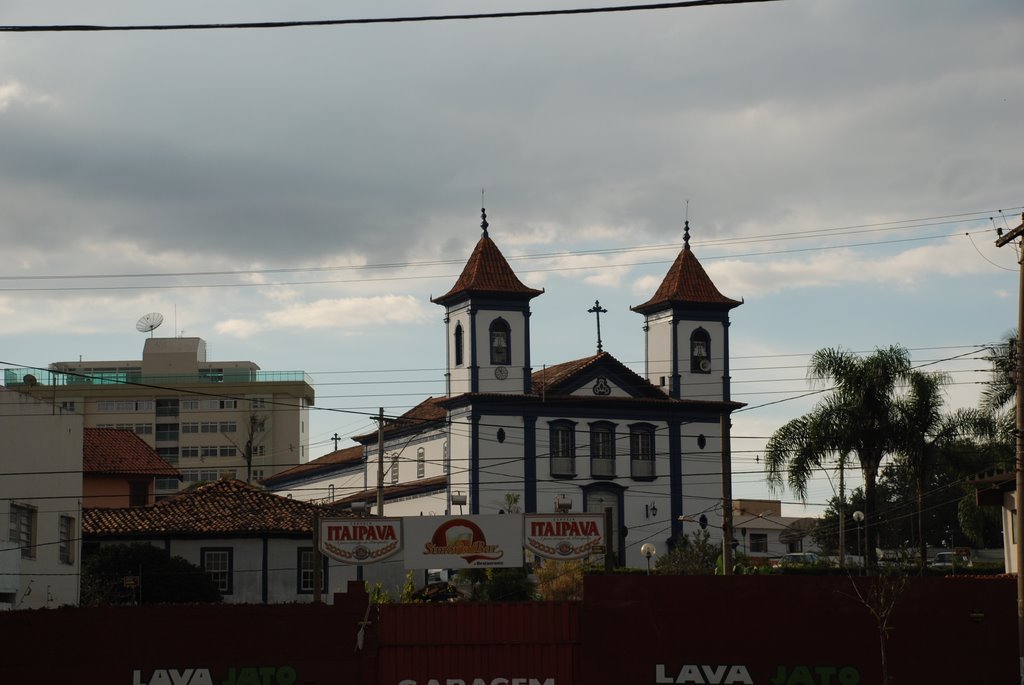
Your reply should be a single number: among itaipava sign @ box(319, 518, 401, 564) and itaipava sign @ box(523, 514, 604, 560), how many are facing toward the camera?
2

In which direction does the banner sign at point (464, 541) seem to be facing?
toward the camera

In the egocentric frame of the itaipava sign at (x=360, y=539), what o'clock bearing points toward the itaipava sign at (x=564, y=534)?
the itaipava sign at (x=564, y=534) is roughly at 9 o'clock from the itaipava sign at (x=360, y=539).

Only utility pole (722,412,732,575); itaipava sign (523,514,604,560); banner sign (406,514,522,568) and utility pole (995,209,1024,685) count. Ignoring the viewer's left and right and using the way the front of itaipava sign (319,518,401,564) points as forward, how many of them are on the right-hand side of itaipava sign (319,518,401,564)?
0

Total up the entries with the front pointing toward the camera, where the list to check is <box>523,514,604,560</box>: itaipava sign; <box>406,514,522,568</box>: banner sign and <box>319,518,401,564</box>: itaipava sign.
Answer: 3

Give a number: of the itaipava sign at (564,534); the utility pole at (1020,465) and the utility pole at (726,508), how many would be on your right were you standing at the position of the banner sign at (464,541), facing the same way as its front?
0

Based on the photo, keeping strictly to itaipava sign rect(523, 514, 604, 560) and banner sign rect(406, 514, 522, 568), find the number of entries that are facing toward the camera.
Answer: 2

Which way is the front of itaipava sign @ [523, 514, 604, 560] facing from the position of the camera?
facing the viewer

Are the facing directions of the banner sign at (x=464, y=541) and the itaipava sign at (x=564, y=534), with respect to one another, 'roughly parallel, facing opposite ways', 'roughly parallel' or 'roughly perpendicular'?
roughly parallel

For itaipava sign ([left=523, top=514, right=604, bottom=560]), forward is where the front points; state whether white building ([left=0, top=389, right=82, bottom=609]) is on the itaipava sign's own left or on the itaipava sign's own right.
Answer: on the itaipava sign's own right

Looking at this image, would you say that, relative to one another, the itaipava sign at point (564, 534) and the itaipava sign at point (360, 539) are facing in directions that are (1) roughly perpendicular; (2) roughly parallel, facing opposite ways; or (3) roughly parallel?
roughly parallel

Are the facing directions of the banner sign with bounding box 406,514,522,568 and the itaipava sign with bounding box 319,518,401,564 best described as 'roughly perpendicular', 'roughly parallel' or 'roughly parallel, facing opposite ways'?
roughly parallel

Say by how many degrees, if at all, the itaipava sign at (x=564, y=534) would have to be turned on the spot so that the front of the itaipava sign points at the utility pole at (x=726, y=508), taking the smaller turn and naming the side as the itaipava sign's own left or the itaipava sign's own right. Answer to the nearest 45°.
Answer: approximately 135° to the itaipava sign's own left

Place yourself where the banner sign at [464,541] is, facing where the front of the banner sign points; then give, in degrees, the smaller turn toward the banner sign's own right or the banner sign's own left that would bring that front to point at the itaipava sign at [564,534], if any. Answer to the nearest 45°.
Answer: approximately 45° to the banner sign's own left

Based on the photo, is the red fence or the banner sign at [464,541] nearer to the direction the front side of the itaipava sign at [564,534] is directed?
the red fence

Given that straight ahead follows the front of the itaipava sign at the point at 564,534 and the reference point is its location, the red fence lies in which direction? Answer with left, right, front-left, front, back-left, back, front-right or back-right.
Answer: front
